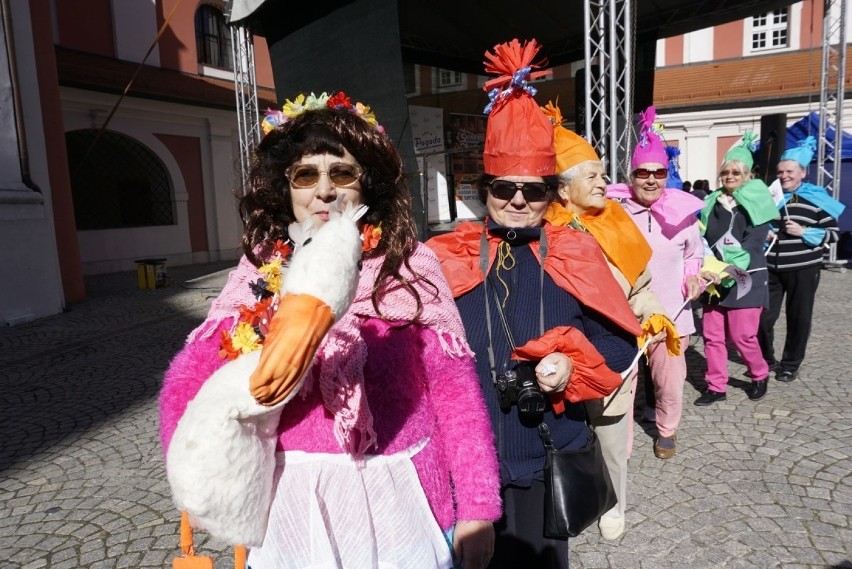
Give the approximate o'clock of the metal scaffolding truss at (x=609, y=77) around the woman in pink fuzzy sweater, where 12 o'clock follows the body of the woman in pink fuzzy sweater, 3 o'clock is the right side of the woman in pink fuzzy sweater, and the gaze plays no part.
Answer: The metal scaffolding truss is roughly at 7 o'clock from the woman in pink fuzzy sweater.

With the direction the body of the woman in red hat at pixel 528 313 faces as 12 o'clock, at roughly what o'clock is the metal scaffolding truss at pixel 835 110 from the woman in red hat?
The metal scaffolding truss is roughly at 7 o'clock from the woman in red hat.

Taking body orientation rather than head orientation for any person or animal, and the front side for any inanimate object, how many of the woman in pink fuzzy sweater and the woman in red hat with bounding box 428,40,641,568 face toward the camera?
2

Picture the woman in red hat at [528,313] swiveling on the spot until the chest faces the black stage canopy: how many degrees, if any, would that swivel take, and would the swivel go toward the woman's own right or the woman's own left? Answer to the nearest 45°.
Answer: approximately 180°

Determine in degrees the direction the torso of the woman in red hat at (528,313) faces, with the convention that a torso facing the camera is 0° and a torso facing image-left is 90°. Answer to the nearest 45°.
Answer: approximately 0°

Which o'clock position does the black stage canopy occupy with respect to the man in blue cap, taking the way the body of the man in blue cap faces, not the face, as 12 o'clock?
The black stage canopy is roughly at 3 o'clock from the man in blue cap.

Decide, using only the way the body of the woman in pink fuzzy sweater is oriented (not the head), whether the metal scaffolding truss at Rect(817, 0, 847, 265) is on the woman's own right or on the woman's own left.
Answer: on the woman's own left

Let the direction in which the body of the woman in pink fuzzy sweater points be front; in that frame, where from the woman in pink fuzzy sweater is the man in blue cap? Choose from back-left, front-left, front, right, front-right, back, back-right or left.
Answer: back-left

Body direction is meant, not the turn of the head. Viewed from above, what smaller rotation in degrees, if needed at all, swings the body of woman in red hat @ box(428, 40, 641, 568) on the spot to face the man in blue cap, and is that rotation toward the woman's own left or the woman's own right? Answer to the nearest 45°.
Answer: approximately 135° to the woman's own left

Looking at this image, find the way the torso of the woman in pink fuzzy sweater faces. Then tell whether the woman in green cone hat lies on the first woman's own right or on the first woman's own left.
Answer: on the first woman's own left
